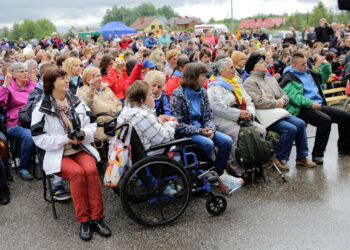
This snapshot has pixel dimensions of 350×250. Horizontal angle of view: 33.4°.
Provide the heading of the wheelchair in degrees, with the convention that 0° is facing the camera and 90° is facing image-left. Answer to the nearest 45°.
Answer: approximately 270°

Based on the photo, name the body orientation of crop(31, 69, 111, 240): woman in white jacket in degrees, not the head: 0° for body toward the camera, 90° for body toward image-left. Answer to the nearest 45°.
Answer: approximately 315°

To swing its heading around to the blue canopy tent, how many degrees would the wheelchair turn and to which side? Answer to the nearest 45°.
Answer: approximately 90° to its left

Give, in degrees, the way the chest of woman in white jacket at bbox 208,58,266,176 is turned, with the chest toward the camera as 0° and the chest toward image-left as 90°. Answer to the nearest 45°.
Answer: approximately 315°

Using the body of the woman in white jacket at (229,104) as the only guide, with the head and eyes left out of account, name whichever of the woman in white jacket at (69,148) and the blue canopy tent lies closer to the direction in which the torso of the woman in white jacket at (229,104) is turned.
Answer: the woman in white jacket

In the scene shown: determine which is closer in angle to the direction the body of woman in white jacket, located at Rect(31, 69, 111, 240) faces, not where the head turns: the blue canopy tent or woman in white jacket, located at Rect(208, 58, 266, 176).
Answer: the woman in white jacket

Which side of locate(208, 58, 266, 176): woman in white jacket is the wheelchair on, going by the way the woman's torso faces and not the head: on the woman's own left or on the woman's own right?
on the woman's own right

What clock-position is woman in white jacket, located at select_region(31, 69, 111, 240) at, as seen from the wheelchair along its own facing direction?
The woman in white jacket is roughly at 6 o'clock from the wheelchair.

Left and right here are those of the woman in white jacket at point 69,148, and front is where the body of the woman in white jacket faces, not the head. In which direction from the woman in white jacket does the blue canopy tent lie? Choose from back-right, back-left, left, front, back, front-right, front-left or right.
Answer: back-left

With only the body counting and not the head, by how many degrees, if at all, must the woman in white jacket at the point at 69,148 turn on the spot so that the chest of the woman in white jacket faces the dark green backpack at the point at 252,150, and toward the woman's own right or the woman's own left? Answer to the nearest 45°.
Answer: approximately 45° to the woman's own left

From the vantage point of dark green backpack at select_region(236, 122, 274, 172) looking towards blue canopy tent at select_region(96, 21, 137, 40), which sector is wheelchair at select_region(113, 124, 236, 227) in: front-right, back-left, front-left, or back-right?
back-left
